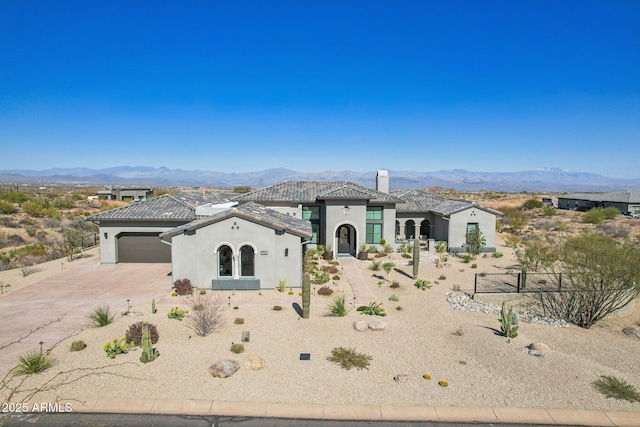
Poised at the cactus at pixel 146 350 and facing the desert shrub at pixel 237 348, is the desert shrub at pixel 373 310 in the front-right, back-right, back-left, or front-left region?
front-left

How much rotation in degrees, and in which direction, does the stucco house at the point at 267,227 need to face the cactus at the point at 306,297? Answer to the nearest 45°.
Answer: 0° — it already faces it

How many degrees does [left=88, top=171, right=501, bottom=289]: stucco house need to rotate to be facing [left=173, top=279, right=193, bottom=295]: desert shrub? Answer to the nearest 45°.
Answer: approximately 45° to its right

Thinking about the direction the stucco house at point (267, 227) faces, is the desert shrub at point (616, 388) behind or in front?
in front

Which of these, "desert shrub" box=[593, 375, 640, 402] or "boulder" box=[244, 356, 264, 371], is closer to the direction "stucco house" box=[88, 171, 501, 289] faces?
the boulder

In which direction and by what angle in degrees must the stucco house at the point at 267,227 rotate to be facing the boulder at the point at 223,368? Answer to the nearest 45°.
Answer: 0° — it already faces it

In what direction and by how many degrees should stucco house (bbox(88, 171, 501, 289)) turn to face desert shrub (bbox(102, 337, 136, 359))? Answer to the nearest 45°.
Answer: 0° — it already faces it

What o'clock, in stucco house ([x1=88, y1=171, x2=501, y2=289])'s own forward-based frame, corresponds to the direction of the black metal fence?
The black metal fence is roughly at 10 o'clock from the stucco house.

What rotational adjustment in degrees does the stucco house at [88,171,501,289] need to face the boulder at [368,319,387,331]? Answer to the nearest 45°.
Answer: approximately 45° to its left

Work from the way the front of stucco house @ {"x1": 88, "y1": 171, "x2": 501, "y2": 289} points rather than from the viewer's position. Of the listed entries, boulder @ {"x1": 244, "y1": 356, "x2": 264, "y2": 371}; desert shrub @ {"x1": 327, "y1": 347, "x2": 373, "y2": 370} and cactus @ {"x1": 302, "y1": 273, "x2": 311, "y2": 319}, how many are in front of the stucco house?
3

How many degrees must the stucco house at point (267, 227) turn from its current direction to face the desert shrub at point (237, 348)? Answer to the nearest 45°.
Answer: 0° — it already faces it

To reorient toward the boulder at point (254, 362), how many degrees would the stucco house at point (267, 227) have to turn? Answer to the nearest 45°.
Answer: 0° — it already faces it

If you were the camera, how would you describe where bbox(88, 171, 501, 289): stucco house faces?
facing the viewer

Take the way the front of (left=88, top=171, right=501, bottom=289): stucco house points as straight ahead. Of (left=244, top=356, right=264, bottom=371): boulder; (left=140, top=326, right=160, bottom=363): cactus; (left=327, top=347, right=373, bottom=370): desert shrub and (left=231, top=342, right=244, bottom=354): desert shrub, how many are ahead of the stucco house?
4

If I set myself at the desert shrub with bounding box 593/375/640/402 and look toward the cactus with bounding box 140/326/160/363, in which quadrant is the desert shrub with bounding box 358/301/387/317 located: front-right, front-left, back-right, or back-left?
front-right

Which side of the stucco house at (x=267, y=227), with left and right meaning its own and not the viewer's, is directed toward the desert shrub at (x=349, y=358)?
front

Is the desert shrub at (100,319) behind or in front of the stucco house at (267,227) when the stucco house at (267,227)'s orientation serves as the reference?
in front

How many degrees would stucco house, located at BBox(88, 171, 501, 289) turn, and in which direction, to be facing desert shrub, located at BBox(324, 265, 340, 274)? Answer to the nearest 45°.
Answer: approximately 45° to its left
